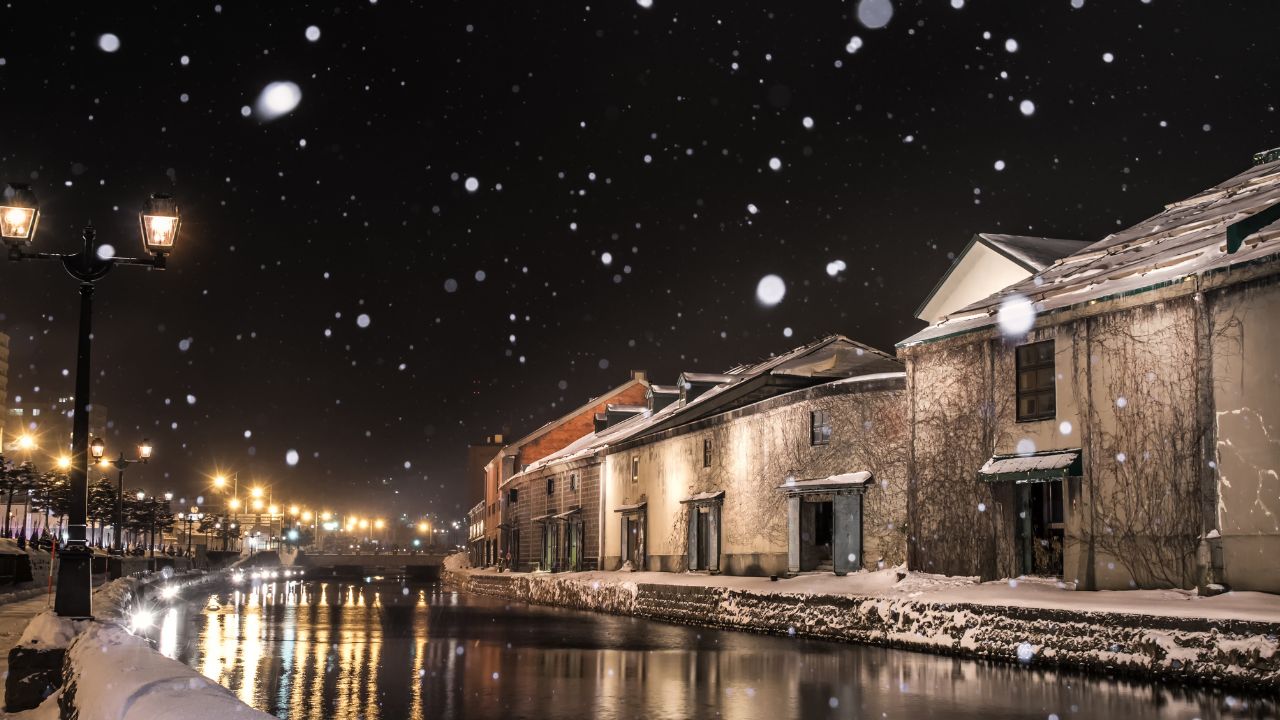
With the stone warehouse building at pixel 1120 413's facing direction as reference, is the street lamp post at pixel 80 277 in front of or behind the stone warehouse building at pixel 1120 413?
in front

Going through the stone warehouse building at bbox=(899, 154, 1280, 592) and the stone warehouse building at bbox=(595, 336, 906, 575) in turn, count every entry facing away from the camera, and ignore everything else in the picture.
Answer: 0

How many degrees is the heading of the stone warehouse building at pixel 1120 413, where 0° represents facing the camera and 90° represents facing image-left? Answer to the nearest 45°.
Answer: approximately 45°

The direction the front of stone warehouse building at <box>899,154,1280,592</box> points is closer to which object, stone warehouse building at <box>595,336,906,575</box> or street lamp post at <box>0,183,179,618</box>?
the street lamp post

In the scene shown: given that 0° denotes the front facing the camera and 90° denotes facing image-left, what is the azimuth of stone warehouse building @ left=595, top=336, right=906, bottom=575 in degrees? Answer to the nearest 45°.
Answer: approximately 45°

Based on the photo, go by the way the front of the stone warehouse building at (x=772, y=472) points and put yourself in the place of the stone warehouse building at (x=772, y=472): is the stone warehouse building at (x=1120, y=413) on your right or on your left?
on your left

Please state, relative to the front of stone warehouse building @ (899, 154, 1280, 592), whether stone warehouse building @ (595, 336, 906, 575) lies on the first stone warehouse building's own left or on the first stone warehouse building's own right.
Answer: on the first stone warehouse building's own right
